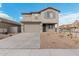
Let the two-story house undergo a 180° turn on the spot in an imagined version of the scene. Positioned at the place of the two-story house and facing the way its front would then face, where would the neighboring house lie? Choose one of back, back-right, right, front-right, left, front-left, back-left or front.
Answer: left

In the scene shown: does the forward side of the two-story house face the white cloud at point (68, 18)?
no

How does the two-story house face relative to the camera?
toward the camera
